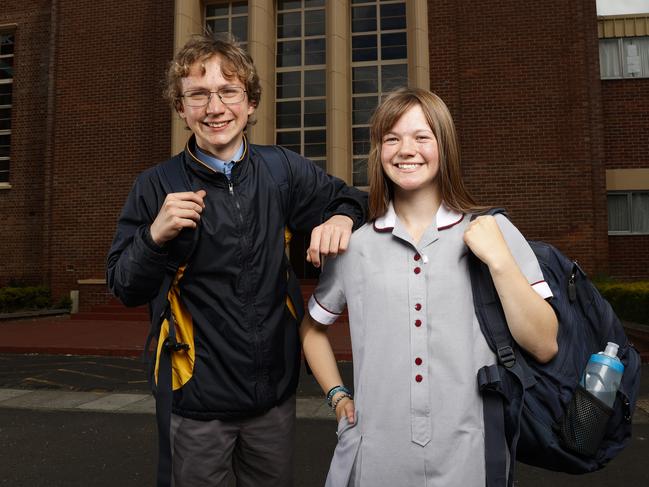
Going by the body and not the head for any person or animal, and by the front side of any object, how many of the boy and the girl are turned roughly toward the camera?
2

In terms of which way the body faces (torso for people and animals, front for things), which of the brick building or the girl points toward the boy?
the brick building

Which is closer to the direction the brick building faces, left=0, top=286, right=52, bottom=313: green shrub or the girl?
the girl

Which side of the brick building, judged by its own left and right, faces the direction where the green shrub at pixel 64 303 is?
right

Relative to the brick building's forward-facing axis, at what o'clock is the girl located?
The girl is roughly at 12 o'clock from the brick building.

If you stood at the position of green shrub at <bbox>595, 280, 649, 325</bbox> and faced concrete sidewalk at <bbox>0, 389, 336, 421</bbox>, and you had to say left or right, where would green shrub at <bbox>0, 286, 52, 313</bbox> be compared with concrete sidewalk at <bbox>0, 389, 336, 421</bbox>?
right

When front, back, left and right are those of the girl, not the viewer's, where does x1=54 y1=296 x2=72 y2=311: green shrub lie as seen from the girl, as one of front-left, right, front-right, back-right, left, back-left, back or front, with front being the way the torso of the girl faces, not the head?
back-right

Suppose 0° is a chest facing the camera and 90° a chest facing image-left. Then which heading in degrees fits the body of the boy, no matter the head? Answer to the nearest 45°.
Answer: approximately 0°
